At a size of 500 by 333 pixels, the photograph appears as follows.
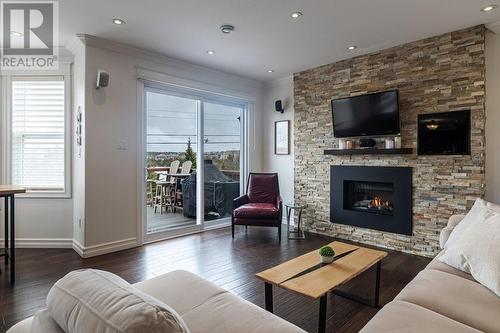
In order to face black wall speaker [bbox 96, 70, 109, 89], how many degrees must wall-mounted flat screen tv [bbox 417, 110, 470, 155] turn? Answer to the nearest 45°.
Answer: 0° — it already faces it

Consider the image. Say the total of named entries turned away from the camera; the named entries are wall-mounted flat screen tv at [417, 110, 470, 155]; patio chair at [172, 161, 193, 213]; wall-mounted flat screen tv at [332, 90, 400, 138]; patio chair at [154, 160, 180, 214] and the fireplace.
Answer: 0

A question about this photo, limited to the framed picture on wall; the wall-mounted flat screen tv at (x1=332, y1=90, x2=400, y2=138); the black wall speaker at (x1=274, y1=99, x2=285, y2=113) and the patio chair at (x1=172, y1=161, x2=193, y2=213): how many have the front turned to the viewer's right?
0

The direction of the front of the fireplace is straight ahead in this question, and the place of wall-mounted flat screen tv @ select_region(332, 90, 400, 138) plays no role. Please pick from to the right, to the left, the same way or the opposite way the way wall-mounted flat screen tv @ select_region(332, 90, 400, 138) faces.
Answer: the same way

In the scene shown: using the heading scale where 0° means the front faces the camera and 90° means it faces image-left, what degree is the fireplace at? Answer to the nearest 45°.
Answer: approximately 45°

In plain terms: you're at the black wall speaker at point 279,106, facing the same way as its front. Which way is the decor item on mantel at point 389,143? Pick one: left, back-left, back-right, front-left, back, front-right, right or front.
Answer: left

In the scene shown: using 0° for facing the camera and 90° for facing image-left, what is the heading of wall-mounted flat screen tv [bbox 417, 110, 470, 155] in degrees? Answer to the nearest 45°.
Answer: approximately 45°

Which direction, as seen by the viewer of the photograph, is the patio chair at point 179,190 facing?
facing the viewer and to the left of the viewer

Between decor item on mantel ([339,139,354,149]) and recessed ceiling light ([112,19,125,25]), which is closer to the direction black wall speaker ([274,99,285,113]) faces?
the recessed ceiling light

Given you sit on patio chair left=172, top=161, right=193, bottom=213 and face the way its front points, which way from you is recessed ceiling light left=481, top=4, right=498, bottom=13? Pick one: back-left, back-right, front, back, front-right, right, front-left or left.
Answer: left

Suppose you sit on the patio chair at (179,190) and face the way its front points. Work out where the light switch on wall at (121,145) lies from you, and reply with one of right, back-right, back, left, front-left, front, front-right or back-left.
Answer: front
